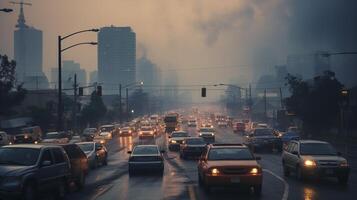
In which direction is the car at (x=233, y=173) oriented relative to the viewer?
toward the camera

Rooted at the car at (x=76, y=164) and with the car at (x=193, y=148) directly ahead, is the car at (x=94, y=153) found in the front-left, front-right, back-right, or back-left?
front-left

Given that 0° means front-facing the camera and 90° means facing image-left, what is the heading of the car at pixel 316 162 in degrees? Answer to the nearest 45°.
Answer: approximately 315°

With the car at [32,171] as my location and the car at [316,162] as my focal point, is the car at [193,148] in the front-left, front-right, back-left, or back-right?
front-left

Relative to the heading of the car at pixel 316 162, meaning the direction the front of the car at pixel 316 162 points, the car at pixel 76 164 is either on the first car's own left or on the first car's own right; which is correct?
on the first car's own right

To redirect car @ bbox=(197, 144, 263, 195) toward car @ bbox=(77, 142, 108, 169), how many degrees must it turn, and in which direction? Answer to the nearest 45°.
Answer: approximately 135° to its right

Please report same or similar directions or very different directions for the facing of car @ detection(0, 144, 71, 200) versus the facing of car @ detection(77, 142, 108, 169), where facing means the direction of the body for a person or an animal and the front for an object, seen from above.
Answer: same or similar directions

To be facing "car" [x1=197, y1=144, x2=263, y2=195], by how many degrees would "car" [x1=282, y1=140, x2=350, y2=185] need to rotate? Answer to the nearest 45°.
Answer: approximately 90° to its right
